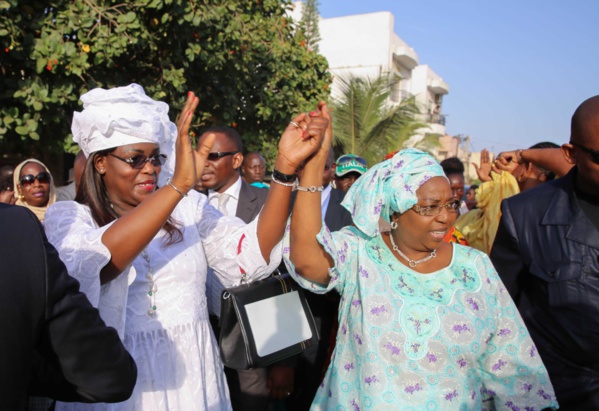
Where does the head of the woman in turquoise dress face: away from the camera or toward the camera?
toward the camera

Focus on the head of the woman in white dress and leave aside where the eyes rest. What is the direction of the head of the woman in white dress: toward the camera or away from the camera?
toward the camera

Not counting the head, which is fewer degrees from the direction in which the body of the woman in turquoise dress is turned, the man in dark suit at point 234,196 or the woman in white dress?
the woman in white dress

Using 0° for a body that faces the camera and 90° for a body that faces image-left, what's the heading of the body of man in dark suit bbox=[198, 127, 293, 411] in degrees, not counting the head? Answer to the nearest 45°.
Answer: approximately 45°

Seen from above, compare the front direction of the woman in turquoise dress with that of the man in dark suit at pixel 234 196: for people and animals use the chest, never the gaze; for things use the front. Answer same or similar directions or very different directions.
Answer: same or similar directions

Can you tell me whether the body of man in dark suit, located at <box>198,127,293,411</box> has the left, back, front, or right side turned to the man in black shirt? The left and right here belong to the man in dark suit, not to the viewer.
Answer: left

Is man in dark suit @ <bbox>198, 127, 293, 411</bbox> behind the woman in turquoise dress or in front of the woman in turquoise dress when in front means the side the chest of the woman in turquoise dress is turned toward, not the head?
behind

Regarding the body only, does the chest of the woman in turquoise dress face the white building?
no

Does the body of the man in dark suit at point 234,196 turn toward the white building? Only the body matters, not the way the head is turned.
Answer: no

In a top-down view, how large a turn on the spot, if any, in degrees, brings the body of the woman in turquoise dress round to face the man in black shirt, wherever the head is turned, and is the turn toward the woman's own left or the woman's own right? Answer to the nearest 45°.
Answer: approximately 135° to the woman's own left

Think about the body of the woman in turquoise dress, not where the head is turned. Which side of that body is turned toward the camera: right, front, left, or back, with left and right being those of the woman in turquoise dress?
front

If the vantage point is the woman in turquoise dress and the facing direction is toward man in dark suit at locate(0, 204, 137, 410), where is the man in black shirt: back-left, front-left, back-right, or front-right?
back-left
